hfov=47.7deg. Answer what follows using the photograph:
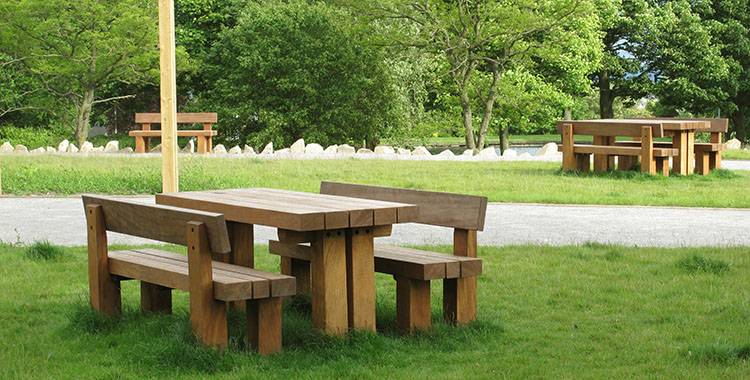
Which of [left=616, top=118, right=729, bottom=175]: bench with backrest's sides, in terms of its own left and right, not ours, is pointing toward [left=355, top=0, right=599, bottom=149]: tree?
right

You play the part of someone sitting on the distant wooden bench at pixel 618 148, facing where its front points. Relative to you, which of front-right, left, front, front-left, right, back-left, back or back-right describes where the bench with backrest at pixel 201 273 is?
back-right

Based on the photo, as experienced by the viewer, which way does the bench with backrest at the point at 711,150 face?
facing the viewer and to the left of the viewer

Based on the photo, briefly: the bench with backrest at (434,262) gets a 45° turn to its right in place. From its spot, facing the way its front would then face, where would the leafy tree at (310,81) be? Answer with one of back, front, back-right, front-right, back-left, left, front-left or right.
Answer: right

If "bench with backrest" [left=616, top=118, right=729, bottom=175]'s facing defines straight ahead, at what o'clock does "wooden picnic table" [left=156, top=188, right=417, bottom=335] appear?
The wooden picnic table is roughly at 11 o'clock from the bench with backrest.

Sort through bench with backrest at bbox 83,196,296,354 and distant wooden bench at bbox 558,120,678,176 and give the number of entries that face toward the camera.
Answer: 0

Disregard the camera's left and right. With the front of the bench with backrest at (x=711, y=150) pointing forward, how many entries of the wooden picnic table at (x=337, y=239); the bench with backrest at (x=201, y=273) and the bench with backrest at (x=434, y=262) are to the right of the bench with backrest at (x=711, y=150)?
0

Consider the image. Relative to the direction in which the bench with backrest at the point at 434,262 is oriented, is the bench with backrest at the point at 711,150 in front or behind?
behind

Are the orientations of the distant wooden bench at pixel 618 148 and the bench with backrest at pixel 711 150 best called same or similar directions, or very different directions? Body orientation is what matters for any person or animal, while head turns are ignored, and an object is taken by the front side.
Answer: very different directions

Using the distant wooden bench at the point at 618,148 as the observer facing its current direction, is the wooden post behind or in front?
behind

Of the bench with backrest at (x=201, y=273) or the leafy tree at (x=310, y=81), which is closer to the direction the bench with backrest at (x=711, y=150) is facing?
the bench with backrest

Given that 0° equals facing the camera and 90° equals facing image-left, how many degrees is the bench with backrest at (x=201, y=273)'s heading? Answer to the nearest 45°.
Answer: approximately 225°

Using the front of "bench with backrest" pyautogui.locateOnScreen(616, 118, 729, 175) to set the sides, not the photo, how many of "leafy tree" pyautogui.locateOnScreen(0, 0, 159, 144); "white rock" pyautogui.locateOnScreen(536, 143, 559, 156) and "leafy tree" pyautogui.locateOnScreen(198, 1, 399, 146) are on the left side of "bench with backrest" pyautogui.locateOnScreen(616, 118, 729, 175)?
0

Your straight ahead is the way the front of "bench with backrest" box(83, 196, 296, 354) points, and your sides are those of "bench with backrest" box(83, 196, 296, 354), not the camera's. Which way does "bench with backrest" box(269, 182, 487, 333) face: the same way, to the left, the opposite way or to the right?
the opposite way

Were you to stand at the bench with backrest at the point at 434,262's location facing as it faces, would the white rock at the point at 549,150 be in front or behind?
behind

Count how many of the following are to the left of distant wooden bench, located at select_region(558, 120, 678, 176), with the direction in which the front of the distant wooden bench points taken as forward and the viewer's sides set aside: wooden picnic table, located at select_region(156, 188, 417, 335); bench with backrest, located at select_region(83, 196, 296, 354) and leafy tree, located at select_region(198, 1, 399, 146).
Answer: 1

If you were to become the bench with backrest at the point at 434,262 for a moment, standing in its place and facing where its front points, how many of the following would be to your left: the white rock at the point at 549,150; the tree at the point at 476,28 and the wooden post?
0

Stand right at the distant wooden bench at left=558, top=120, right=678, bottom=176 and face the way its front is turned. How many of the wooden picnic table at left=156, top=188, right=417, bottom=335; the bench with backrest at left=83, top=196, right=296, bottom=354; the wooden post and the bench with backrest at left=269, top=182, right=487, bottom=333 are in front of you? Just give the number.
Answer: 0

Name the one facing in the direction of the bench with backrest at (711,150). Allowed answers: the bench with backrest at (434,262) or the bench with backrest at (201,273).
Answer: the bench with backrest at (201,273)
